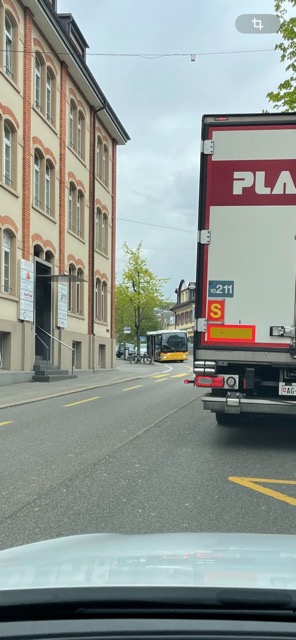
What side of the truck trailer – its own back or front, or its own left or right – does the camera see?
back

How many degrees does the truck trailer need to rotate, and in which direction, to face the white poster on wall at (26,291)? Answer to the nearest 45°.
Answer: approximately 45° to its left

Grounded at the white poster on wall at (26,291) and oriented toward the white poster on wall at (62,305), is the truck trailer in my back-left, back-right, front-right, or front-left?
back-right
